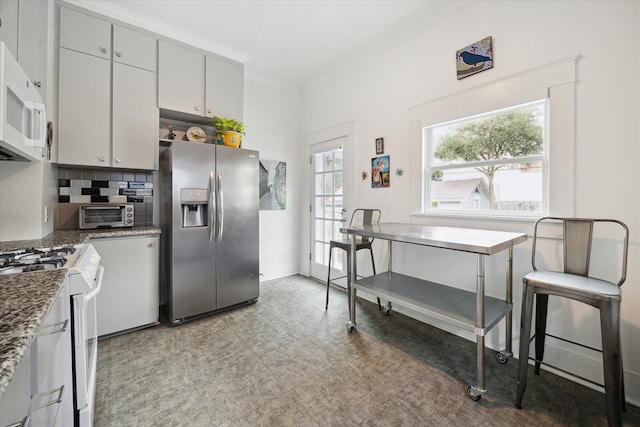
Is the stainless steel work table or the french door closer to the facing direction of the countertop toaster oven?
the stainless steel work table

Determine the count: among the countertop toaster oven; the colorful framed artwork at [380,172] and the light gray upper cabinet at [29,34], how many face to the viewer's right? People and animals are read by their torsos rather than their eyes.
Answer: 1

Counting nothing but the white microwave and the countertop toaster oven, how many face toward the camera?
1

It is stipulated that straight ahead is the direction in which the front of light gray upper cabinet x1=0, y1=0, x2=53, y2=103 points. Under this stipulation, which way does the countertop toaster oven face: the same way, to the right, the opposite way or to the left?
to the right

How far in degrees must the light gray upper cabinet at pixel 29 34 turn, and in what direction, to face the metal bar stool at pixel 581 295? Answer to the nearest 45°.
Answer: approximately 45° to its right

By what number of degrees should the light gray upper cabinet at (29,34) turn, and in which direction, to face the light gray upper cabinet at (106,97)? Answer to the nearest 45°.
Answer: approximately 45° to its left

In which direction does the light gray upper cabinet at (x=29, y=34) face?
to the viewer's right

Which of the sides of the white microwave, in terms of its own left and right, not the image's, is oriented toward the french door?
front

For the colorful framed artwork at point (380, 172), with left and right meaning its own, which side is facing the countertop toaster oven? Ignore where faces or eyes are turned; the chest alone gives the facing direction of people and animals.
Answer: front

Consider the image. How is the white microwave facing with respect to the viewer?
to the viewer's right

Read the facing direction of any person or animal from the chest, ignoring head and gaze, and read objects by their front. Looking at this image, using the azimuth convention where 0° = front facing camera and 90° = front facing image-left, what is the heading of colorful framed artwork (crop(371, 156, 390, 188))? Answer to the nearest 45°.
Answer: approximately 45°

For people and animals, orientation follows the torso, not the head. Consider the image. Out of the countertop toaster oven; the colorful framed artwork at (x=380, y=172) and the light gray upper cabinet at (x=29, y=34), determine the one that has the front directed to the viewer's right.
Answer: the light gray upper cabinet

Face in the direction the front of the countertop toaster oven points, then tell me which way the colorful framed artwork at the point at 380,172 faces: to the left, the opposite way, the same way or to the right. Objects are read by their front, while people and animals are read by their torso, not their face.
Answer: to the right

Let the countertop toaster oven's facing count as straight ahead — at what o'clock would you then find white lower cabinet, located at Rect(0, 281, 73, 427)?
The white lower cabinet is roughly at 12 o'clock from the countertop toaster oven.
